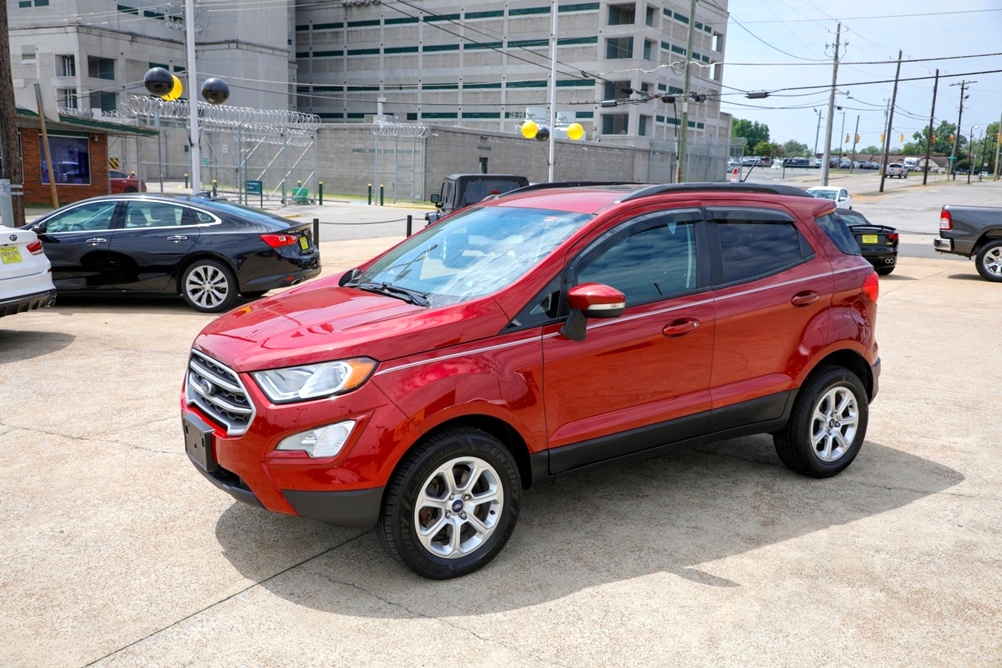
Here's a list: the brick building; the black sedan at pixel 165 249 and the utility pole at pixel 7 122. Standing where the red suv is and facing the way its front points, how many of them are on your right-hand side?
3

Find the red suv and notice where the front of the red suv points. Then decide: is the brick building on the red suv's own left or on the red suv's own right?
on the red suv's own right

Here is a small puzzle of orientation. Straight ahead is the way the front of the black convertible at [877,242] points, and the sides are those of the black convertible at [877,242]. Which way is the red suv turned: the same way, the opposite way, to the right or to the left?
to the left

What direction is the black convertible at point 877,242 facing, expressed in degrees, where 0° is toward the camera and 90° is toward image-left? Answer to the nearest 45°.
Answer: approximately 135°

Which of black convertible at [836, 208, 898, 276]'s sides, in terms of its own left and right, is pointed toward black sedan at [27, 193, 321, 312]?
left

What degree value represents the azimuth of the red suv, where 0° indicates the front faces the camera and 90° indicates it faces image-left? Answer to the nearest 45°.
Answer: approximately 45°

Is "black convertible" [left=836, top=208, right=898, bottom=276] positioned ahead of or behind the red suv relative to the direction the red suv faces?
behind

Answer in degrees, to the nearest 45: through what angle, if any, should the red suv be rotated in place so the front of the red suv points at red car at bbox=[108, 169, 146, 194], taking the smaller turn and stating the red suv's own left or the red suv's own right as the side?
approximately 90° to the red suv's own right

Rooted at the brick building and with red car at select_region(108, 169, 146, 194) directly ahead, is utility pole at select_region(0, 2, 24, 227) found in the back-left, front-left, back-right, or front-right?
back-right

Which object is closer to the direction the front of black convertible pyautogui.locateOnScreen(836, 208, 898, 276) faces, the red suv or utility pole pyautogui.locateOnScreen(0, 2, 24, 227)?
the utility pole

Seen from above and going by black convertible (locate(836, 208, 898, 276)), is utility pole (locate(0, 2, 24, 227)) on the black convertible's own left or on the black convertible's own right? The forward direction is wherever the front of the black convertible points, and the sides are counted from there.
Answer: on the black convertible's own left

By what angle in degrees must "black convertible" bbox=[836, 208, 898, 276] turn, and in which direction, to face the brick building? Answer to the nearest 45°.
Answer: approximately 45° to its left

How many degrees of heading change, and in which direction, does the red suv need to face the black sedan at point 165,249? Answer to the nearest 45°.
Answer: approximately 90° to its right
